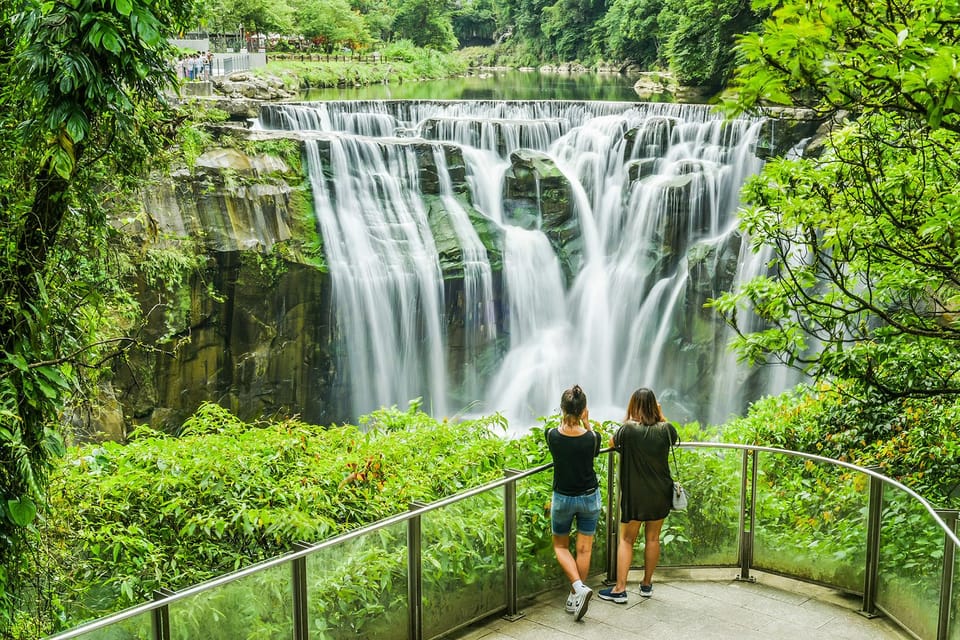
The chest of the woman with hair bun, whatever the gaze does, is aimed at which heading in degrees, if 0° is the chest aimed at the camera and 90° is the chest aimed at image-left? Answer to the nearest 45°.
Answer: approximately 180°

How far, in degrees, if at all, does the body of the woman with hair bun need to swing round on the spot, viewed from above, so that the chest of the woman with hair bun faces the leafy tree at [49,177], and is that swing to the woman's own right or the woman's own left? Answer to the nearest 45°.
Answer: approximately 135° to the woman's own left

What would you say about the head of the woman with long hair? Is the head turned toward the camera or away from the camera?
away from the camera

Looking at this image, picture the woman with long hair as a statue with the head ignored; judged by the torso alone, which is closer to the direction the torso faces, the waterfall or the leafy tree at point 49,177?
the waterfall

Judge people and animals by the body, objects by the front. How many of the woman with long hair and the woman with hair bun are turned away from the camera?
2

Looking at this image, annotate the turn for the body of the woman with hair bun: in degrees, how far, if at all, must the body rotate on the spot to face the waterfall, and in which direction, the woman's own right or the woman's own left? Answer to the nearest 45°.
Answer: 0° — they already face it

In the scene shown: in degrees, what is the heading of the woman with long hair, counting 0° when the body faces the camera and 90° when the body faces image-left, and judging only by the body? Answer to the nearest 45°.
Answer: approximately 180°

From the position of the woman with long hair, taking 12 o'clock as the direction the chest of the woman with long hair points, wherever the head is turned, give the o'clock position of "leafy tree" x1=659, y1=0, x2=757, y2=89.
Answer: The leafy tree is roughly at 12 o'clock from the woman with long hair.
